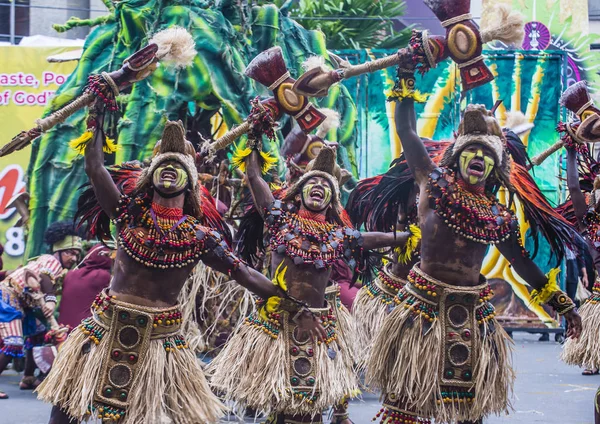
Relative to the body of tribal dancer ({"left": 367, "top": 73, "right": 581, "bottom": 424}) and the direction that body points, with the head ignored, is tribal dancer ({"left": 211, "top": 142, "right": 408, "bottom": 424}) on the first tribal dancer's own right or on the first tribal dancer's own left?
on the first tribal dancer's own right

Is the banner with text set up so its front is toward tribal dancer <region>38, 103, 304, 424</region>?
yes

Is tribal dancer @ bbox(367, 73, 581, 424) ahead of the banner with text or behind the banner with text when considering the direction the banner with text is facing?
ahead

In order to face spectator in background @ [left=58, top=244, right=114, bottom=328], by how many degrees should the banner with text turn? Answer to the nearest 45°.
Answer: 0° — it already faces them
